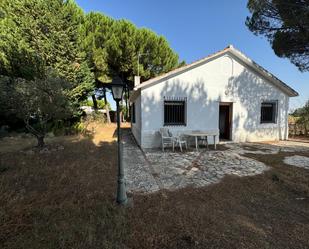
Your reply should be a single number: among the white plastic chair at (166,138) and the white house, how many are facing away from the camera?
0

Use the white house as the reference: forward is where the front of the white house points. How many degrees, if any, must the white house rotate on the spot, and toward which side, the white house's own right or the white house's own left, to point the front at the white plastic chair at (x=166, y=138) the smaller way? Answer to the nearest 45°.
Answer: approximately 45° to the white house's own right

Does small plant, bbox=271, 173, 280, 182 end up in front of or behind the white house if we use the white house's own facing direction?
in front

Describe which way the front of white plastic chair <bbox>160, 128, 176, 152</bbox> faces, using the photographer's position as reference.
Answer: facing the viewer and to the right of the viewer

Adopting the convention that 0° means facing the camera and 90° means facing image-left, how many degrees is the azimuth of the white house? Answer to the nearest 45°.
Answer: approximately 0°

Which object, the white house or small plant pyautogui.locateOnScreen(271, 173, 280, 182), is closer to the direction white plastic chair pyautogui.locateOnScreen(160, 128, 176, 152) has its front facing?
the small plant

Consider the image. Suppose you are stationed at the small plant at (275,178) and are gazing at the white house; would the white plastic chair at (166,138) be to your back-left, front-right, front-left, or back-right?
front-left
